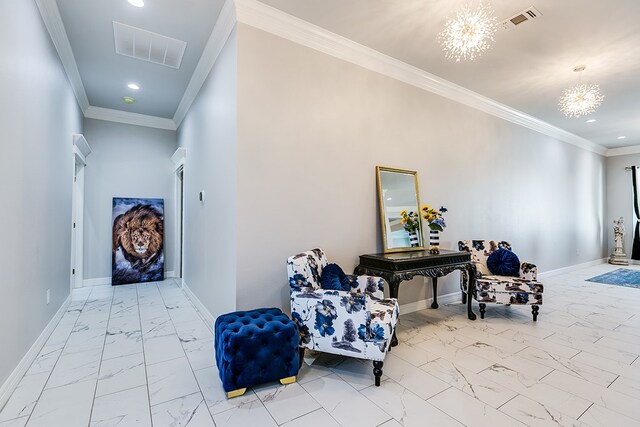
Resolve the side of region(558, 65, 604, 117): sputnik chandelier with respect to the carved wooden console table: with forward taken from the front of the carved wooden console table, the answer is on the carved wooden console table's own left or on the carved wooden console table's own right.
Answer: on the carved wooden console table's own left

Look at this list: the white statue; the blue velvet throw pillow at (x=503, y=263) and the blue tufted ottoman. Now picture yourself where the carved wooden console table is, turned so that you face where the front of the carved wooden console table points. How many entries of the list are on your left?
2

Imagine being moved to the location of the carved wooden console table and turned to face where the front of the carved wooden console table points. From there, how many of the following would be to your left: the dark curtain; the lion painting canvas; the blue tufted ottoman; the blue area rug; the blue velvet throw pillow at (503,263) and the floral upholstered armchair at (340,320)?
3

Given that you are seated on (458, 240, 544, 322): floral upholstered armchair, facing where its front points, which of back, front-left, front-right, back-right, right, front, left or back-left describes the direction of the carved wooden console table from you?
right

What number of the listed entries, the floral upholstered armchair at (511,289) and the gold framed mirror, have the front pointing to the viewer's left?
0

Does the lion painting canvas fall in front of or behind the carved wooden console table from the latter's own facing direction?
behind

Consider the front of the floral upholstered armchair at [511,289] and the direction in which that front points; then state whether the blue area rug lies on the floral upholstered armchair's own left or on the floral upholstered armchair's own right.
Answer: on the floral upholstered armchair's own left

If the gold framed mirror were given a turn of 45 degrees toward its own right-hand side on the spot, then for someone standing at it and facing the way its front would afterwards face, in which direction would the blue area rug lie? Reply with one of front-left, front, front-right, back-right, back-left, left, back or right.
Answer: back-left

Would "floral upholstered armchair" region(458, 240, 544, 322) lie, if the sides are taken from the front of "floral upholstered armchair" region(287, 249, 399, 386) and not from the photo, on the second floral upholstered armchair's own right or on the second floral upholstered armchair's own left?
on the second floral upholstered armchair's own left

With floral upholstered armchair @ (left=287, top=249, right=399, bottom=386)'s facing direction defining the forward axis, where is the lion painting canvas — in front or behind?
behind

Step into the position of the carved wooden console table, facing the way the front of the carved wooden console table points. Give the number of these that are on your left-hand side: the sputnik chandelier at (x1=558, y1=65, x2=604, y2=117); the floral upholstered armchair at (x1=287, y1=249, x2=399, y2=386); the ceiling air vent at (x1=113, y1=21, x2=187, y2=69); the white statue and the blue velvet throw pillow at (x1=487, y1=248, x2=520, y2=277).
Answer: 3
